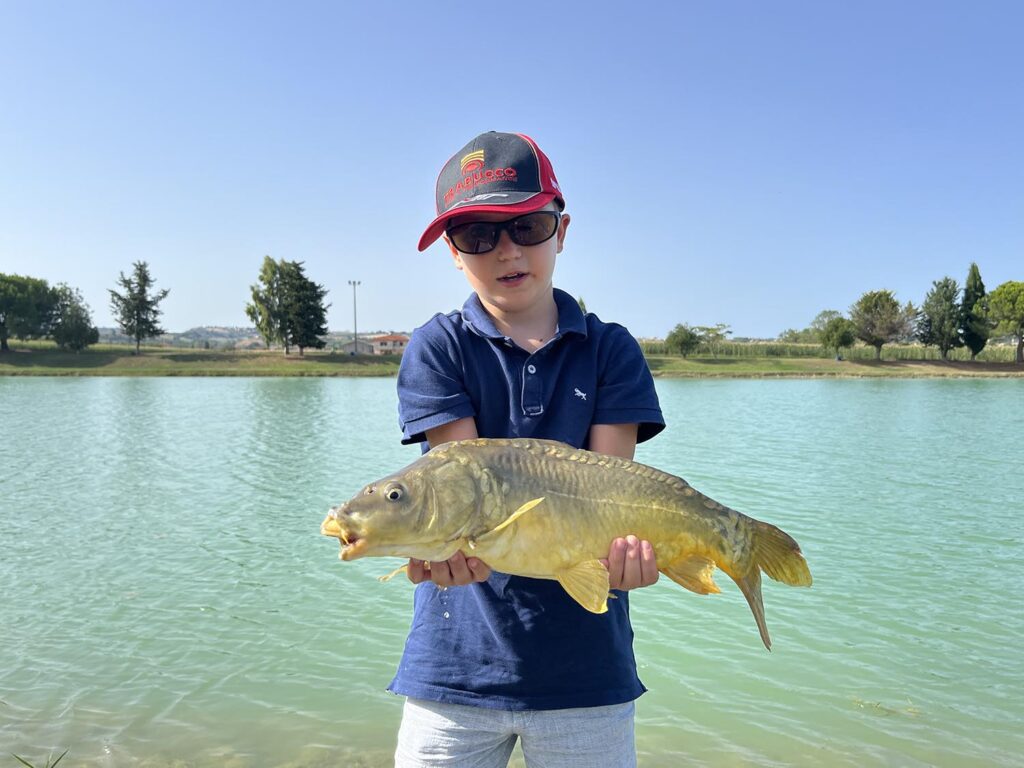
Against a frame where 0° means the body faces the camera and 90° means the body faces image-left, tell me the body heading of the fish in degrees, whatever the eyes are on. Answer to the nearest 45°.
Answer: approximately 90°

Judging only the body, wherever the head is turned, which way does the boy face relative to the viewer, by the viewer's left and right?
facing the viewer

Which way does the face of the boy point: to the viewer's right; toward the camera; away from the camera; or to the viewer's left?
toward the camera
